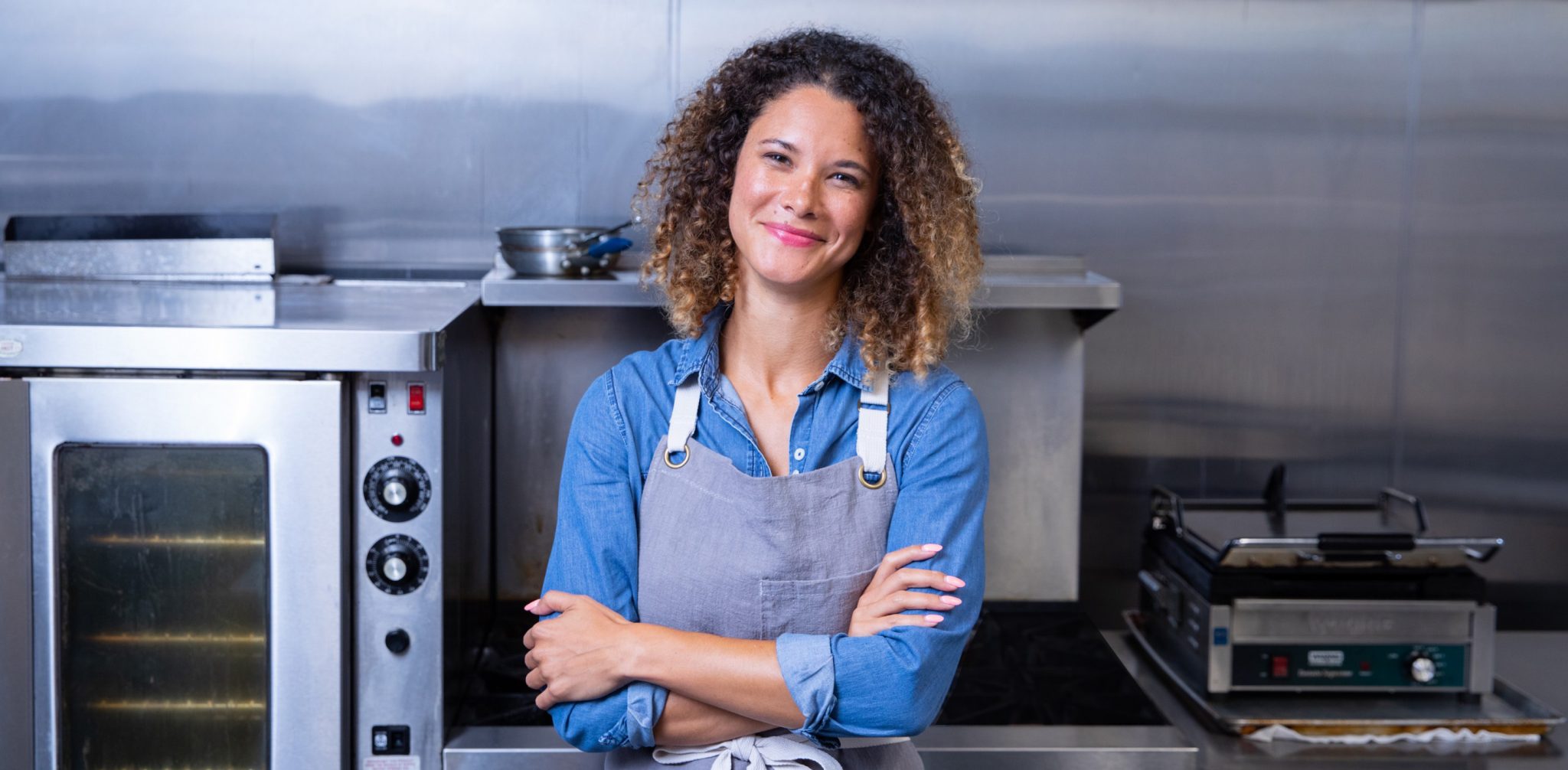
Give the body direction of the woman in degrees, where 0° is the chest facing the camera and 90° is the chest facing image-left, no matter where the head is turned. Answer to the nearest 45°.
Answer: approximately 0°

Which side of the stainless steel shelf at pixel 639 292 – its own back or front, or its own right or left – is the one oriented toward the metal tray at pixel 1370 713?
left

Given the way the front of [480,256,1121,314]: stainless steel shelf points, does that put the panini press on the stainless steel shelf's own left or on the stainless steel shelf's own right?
on the stainless steel shelf's own left

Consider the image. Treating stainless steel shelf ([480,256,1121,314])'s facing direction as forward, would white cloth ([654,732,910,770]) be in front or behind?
in front

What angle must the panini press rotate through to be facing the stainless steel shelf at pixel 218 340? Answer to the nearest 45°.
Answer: approximately 45° to its right

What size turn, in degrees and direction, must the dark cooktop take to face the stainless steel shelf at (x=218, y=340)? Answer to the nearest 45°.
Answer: approximately 90° to its right

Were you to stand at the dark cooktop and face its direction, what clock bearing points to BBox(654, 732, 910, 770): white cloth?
The white cloth is roughly at 1 o'clock from the dark cooktop.

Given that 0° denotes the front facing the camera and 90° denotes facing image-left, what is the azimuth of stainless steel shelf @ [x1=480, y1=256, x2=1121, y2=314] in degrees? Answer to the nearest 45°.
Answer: approximately 0°

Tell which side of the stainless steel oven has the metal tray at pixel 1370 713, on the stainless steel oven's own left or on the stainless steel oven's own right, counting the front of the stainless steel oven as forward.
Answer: on the stainless steel oven's own left
